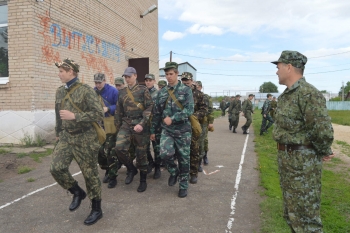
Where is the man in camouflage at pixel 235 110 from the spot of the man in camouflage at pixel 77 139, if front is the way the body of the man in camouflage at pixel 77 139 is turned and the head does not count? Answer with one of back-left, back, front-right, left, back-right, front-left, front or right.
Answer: back

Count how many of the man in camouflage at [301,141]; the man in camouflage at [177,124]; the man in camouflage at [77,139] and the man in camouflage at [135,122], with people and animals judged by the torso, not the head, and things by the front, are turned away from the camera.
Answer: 0

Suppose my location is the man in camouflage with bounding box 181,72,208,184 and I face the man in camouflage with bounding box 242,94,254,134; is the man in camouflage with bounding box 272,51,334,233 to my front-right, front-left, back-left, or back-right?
back-right

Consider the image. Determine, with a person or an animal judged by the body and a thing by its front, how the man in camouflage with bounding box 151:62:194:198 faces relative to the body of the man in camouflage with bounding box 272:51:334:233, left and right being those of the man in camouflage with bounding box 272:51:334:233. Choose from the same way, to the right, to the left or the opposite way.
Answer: to the left

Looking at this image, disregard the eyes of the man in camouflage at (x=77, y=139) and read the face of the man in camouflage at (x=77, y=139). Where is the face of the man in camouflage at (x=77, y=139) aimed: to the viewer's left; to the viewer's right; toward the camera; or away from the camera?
to the viewer's left

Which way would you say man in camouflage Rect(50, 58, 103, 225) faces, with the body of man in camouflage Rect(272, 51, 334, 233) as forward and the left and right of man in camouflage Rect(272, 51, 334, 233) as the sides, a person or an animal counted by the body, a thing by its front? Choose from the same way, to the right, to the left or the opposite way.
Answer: to the left

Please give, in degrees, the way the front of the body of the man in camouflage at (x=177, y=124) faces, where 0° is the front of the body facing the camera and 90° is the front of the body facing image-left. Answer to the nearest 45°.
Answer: approximately 45°

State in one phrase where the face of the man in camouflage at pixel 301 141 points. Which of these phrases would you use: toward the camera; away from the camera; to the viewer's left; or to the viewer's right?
to the viewer's left

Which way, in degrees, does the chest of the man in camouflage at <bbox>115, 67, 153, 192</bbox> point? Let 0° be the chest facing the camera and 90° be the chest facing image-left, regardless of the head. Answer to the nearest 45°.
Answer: approximately 45°

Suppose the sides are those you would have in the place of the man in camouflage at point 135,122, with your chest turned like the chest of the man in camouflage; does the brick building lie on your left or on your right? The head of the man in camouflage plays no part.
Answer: on your right

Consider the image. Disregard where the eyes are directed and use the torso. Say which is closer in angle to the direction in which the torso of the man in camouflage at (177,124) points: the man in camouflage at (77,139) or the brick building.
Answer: the man in camouflage

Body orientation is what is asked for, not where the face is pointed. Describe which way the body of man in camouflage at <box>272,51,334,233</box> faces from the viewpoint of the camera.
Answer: to the viewer's left

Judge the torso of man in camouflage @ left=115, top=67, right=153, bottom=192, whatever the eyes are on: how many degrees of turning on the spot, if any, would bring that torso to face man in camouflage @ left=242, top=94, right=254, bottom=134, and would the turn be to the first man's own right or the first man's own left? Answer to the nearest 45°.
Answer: approximately 180°

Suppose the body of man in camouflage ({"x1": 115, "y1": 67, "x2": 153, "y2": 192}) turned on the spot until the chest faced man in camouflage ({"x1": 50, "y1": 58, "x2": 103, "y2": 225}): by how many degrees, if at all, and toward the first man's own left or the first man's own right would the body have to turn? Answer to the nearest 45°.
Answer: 0° — they already face them

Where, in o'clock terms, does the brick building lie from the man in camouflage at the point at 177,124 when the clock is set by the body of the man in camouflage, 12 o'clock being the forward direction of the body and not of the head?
The brick building is roughly at 3 o'clock from the man in camouflage.

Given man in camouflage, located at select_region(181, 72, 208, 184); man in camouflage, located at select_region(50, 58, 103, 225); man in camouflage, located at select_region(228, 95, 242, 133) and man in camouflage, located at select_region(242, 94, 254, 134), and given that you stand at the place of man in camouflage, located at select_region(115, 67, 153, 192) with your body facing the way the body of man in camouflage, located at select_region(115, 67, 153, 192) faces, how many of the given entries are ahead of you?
1
